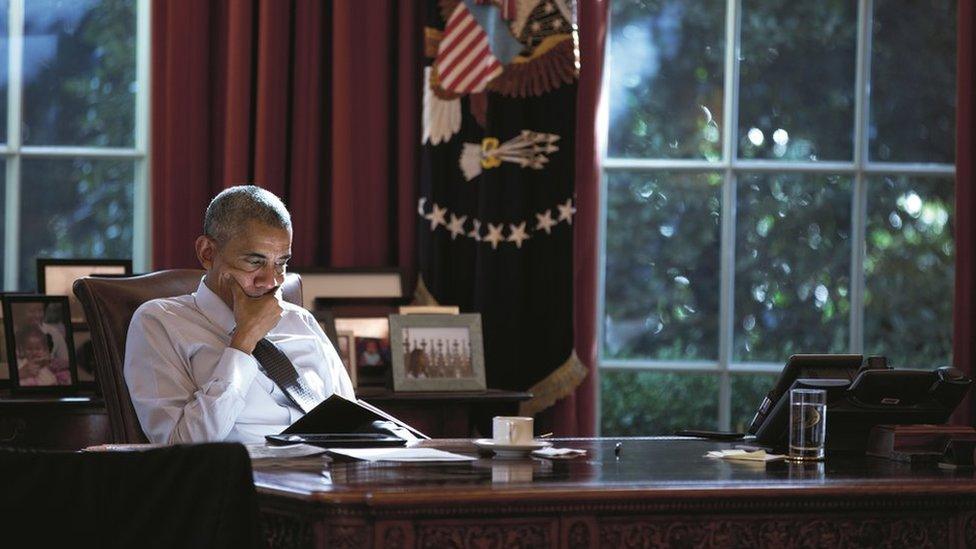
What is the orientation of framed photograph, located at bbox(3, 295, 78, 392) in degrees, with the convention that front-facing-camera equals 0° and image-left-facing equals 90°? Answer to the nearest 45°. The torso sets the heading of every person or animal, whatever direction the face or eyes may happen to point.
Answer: approximately 0°

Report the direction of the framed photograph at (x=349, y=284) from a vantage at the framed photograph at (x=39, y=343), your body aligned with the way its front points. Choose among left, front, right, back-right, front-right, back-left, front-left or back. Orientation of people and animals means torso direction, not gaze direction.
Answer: left

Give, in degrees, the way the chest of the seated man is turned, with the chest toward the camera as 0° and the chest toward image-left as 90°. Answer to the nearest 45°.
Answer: approximately 315°

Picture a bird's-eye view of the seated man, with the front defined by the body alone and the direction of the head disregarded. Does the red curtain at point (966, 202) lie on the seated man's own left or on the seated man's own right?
on the seated man's own left

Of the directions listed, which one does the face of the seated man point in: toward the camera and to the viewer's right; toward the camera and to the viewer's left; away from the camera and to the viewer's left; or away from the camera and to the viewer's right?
toward the camera and to the viewer's right

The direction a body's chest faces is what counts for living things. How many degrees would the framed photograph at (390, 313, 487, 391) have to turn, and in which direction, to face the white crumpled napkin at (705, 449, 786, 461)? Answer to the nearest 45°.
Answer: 0° — it already faces it

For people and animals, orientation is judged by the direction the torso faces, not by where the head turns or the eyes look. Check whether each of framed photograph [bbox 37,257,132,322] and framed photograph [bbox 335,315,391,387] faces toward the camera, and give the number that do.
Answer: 2
